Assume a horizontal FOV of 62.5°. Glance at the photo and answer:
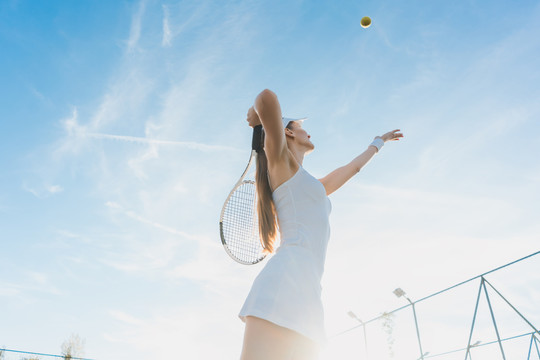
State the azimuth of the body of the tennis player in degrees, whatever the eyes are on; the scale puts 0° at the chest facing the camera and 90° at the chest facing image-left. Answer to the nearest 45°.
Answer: approximately 270°
